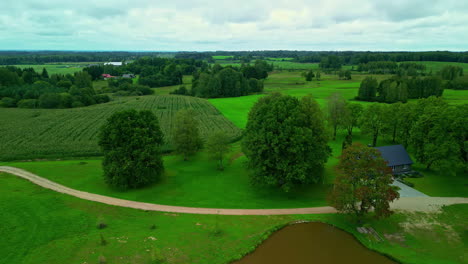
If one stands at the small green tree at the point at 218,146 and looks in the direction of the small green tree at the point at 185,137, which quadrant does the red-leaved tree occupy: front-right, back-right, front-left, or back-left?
back-left

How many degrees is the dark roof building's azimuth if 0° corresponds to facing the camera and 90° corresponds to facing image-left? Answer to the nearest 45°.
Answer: approximately 0°

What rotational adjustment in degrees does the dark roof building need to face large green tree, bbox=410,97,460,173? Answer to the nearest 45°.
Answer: approximately 90° to its left

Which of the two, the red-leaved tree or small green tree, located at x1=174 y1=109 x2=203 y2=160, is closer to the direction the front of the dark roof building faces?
the red-leaved tree

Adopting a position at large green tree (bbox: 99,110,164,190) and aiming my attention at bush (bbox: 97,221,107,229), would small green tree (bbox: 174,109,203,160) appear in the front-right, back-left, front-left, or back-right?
back-left

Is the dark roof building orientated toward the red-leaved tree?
yes

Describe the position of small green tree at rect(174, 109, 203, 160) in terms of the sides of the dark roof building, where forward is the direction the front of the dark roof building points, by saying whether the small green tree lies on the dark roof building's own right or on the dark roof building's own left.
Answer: on the dark roof building's own right

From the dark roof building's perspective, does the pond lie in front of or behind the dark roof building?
in front

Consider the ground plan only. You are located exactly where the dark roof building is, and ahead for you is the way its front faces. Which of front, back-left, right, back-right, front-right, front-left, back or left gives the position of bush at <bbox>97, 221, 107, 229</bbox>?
front-right

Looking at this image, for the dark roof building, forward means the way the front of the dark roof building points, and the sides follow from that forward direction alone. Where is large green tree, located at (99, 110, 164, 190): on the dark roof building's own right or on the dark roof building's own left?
on the dark roof building's own right

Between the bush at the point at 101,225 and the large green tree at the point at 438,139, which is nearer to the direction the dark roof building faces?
the bush

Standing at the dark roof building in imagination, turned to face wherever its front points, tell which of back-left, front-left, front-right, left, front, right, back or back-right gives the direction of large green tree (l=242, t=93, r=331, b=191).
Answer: front-right

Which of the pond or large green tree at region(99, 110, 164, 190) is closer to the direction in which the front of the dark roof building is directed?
the pond

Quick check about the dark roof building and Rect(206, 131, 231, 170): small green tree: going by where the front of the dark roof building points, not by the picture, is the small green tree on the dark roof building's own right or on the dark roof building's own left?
on the dark roof building's own right
